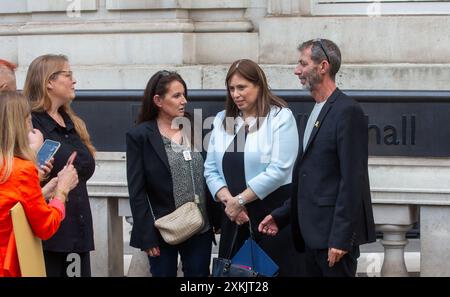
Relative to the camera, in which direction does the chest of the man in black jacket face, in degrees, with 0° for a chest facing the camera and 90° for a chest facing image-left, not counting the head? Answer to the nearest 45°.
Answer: approximately 90°

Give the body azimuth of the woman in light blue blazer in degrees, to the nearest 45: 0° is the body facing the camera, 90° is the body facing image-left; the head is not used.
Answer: approximately 45°

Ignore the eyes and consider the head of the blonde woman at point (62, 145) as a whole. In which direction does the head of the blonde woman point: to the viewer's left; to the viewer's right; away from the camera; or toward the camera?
to the viewer's right

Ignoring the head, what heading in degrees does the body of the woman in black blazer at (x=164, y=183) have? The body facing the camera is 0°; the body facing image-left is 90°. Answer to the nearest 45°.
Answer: approximately 315°

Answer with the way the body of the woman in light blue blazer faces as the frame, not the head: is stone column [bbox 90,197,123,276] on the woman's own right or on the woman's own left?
on the woman's own right

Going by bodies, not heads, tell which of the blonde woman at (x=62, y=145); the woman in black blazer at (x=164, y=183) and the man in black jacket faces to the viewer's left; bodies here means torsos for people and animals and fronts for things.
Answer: the man in black jacket

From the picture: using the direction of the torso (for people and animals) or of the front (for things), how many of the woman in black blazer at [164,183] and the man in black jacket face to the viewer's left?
1

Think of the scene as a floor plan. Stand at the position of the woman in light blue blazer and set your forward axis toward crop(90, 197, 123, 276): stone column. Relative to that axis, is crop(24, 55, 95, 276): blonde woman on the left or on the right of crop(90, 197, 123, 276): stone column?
left

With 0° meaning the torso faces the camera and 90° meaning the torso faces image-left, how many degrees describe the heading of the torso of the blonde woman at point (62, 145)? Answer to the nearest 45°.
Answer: approximately 315°

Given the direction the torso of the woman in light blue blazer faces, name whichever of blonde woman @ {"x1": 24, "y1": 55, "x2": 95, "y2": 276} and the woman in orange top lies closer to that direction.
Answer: the woman in orange top

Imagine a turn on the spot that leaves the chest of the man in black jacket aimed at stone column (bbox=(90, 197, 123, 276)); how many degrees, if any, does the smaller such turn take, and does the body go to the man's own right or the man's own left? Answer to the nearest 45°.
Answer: approximately 45° to the man's own right

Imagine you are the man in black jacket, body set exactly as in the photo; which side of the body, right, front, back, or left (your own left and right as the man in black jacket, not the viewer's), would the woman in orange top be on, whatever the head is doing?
front

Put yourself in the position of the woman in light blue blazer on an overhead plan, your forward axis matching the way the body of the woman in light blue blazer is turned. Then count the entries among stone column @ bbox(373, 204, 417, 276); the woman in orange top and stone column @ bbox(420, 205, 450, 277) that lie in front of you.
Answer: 1

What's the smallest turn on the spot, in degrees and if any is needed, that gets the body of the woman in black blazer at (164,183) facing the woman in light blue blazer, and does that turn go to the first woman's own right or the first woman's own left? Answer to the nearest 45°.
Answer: approximately 45° to the first woman's own left

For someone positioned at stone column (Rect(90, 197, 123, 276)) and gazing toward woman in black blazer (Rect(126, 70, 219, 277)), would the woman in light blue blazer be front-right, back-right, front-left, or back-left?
front-left

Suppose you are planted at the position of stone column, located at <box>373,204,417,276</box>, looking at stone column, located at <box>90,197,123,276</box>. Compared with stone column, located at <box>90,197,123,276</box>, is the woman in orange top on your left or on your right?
left

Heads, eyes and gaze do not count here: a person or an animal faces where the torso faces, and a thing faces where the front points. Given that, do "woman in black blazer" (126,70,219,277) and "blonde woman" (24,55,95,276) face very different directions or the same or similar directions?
same or similar directions

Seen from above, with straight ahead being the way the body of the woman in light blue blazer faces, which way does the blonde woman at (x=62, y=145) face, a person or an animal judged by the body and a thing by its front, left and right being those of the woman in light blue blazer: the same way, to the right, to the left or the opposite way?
to the left
